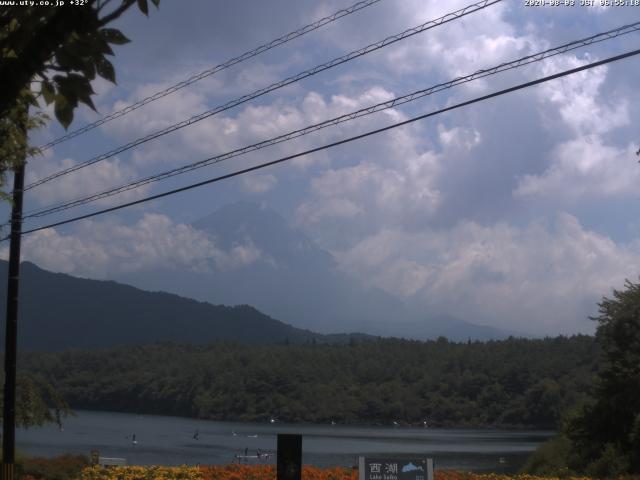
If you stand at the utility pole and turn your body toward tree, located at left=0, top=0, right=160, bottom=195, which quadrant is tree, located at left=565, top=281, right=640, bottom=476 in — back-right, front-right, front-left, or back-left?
back-left

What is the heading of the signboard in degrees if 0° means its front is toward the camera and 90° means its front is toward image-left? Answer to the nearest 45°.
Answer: approximately 0°

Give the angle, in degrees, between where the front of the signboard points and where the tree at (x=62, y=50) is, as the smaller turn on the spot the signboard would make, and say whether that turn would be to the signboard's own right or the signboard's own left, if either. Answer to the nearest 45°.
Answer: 0° — it already faces it

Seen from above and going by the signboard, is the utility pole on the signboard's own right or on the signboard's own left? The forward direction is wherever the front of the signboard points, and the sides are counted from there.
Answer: on the signboard's own right

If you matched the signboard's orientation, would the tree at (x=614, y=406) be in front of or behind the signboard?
behind

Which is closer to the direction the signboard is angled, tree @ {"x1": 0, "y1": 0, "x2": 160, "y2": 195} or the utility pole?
the tree

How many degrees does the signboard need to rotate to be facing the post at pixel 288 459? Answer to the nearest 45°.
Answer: approximately 45° to its right
